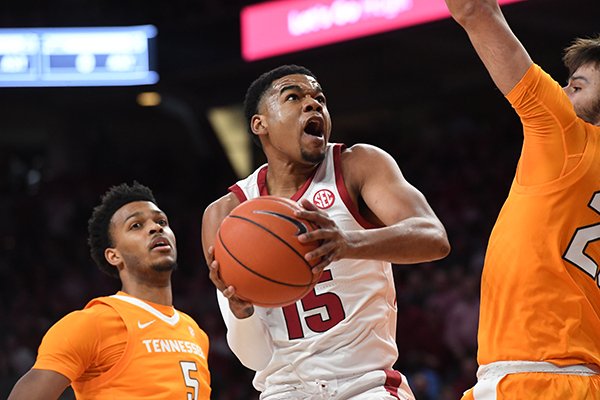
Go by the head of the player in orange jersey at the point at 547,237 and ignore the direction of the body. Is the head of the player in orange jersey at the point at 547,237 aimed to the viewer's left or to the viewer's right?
to the viewer's left

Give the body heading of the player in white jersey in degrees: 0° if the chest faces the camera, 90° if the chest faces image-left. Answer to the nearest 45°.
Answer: approximately 0°

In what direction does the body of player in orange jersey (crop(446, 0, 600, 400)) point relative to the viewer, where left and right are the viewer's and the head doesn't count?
facing away from the viewer and to the left of the viewer

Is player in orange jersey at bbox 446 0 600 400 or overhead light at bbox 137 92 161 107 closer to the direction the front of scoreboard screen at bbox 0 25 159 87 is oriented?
the player in orange jersey

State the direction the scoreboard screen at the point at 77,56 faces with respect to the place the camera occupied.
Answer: facing the viewer

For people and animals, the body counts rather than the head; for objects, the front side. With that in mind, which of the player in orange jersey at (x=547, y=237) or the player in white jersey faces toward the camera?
the player in white jersey

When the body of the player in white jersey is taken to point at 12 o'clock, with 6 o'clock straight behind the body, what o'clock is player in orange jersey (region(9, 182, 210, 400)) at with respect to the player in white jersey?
The player in orange jersey is roughly at 4 o'clock from the player in white jersey.

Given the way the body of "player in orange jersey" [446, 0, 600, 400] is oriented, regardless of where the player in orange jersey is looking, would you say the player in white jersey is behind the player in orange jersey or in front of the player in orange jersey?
in front

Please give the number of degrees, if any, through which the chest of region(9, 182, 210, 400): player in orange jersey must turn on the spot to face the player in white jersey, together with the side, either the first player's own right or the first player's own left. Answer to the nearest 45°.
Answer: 0° — they already face them

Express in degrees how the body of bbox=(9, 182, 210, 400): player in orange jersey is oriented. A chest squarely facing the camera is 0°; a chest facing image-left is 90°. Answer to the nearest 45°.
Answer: approximately 315°

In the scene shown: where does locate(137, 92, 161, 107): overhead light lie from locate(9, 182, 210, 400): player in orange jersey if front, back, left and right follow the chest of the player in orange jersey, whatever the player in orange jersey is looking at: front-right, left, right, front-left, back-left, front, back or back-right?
back-left

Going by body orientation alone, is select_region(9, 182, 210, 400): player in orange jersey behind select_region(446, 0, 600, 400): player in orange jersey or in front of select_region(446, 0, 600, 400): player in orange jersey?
in front

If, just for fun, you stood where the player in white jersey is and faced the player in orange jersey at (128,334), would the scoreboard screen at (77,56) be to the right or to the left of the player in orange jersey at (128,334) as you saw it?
right

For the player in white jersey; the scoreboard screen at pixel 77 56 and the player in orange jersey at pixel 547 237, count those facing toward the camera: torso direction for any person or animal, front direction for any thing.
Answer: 2

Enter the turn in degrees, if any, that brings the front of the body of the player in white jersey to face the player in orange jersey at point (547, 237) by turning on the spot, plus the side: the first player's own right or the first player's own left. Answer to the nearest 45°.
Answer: approximately 45° to the first player's own left

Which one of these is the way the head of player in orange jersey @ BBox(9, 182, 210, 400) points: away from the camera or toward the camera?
toward the camera
